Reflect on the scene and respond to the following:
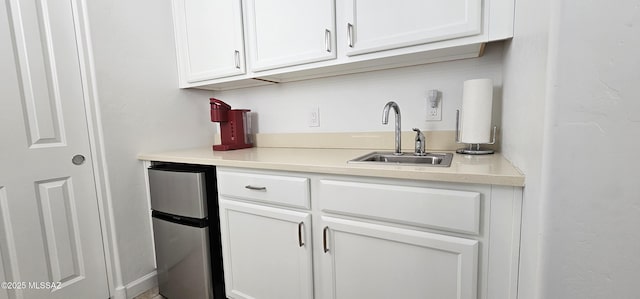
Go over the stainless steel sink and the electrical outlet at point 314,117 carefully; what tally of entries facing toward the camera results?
2

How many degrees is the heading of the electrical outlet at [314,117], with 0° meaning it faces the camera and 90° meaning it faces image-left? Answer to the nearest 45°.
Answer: approximately 0°

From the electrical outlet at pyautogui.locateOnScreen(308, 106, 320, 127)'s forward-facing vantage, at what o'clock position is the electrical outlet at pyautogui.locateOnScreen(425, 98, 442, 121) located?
the electrical outlet at pyautogui.locateOnScreen(425, 98, 442, 121) is roughly at 10 o'clock from the electrical outlet at pyautogui.locateOnScreen(308, 106, 320, 127).

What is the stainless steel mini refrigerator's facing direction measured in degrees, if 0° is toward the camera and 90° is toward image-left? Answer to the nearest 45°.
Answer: approximately 45°

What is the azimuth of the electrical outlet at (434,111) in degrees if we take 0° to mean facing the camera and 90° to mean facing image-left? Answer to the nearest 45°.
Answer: approximately 0°

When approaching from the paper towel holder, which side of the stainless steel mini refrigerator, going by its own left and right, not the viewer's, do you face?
left

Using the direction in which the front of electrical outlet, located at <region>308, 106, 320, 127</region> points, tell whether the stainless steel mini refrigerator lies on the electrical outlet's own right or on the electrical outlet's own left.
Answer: on the electrical outlet's own right

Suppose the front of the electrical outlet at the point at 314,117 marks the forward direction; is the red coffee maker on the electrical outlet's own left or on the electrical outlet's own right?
on the electrical outlet's own right

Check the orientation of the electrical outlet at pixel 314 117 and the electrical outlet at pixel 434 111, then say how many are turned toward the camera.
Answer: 2
